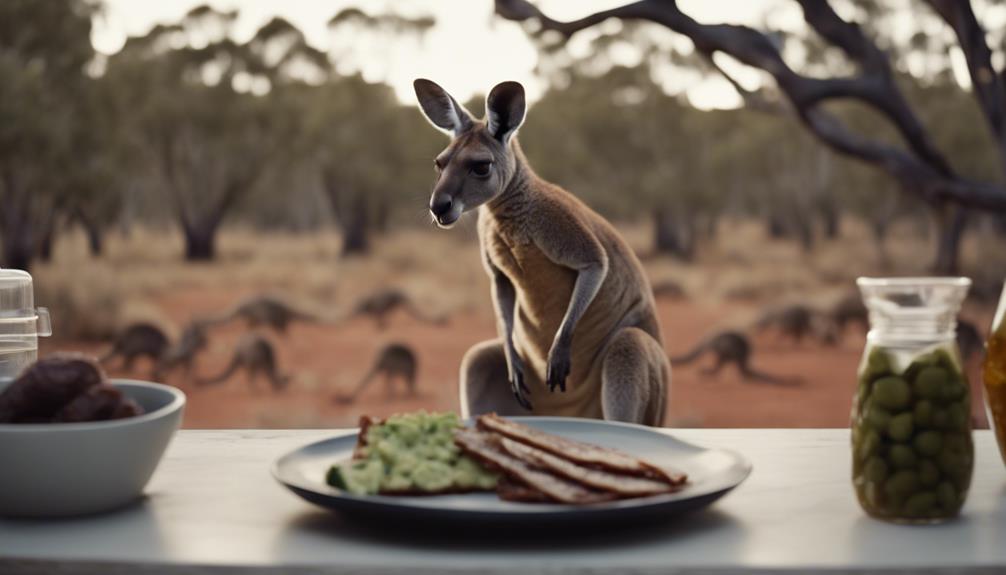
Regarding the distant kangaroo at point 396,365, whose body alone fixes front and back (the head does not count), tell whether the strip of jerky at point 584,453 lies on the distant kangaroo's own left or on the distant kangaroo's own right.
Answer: on the distant kangaroo's own right

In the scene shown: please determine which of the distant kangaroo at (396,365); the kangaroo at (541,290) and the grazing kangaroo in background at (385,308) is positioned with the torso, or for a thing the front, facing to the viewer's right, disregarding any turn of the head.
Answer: the distant kangaroo

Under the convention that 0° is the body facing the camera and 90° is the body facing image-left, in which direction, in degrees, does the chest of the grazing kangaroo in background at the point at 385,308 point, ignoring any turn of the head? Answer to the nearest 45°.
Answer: approximately 90°

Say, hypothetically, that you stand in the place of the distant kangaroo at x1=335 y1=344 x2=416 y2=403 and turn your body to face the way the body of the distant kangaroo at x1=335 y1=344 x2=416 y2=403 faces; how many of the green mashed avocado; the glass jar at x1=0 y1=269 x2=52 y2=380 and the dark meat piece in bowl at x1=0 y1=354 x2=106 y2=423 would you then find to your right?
3

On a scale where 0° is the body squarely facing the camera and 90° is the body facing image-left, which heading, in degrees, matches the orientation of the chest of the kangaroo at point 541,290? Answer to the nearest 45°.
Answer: approximately 45°

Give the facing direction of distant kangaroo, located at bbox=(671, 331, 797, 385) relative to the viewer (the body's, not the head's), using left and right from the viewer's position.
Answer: facing to the left of the viewer

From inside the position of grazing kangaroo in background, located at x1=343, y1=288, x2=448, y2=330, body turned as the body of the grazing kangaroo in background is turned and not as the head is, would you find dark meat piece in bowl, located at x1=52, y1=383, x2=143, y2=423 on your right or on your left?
on your left

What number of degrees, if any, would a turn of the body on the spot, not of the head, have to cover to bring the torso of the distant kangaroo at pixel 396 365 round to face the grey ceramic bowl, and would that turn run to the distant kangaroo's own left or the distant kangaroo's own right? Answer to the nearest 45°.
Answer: approximately 90° to the distant kangaroo's own right

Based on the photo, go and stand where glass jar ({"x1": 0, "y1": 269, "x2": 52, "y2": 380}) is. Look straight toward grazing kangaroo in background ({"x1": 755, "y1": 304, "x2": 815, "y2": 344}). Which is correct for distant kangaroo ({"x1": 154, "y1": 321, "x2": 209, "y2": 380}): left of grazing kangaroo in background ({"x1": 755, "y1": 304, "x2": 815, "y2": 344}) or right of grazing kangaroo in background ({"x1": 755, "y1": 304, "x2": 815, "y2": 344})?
left
